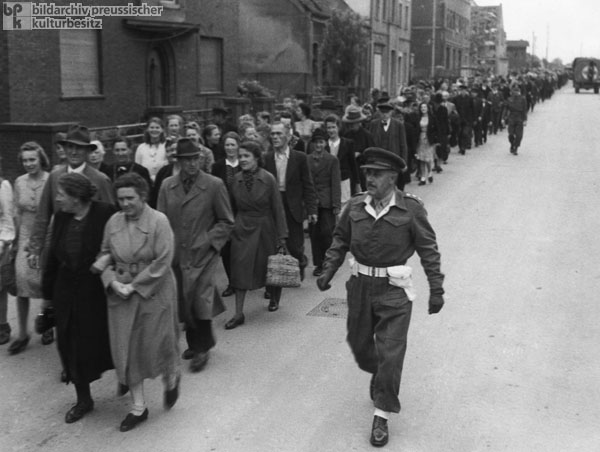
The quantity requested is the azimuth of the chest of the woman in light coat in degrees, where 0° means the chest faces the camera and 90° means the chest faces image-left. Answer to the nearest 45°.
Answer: approximately 45°

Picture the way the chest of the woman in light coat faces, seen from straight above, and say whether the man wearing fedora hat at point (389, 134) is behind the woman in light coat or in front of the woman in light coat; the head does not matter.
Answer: behind

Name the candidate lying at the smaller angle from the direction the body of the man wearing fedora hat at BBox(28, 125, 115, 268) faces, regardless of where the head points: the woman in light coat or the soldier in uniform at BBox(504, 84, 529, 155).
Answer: the woman in light coat

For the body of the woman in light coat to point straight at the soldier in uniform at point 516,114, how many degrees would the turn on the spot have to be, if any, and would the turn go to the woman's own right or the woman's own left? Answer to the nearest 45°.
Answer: approximately 180°

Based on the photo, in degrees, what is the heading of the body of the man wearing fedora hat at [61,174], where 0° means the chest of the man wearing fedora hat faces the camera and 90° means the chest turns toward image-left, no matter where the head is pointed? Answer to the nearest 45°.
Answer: approximately 0°
